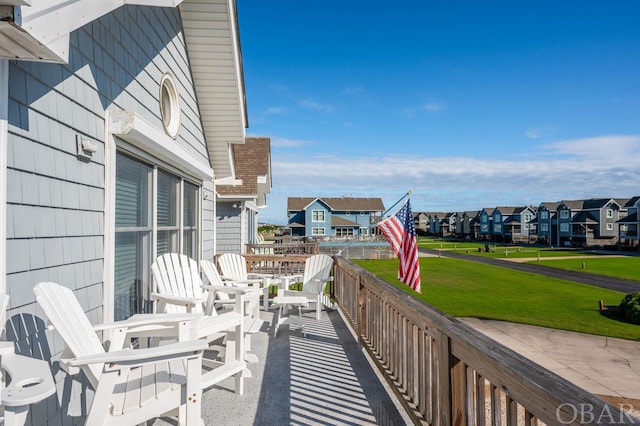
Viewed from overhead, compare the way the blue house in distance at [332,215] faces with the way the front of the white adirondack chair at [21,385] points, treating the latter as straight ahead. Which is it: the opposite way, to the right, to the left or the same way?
to the right

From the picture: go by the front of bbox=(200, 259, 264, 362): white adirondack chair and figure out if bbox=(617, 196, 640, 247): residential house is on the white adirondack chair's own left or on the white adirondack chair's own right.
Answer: on the white adirondack chair's own left

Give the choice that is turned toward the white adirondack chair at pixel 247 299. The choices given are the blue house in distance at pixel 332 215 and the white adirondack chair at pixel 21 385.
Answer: the blue house in distance

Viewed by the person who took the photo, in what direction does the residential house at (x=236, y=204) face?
facing to the right of the viewer

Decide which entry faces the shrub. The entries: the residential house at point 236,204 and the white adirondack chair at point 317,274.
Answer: the residential house

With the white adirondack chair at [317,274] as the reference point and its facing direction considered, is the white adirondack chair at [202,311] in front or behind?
in front

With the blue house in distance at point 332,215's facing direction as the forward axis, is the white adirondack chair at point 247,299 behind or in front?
in front

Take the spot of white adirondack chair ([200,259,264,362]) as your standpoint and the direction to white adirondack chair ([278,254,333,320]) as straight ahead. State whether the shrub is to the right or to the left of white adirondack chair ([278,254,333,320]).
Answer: right

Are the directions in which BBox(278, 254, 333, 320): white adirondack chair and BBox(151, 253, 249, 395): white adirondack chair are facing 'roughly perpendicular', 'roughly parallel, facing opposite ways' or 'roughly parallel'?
roughly perpendicular

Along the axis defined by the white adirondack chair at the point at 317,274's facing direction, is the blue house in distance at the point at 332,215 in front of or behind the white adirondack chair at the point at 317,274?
behind
